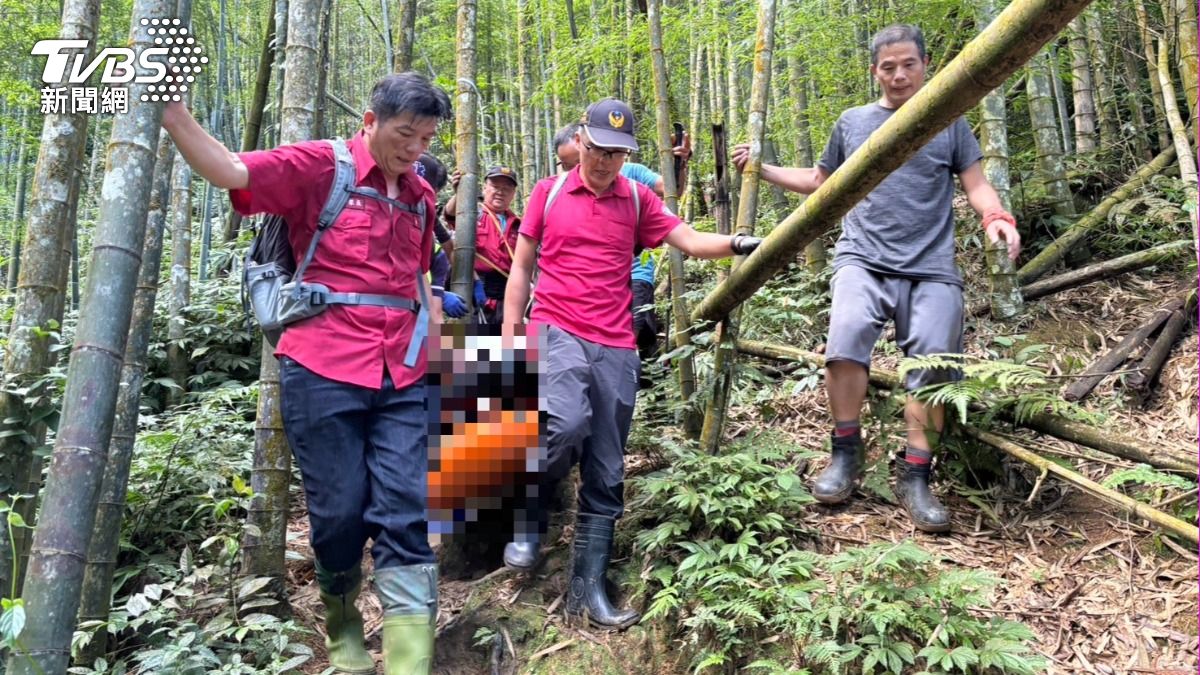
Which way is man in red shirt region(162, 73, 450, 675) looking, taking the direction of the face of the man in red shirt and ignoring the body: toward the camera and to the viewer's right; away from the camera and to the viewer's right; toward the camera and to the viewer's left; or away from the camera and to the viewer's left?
toward the camera and to the viewer's right

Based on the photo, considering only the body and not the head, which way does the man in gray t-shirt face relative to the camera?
toward the camera

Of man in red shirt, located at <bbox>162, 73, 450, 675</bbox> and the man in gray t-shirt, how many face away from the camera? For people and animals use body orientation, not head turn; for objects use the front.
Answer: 0

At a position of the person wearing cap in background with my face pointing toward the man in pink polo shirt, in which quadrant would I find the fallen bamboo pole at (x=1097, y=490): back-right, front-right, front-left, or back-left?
front-left

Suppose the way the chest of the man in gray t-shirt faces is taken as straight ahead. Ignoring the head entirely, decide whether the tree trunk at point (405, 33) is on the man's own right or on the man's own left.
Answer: on the man's own right

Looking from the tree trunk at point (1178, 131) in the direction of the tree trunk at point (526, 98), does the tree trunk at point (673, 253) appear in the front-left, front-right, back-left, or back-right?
front-left

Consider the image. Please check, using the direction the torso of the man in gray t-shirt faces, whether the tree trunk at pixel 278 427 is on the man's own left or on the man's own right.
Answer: on the man's own right

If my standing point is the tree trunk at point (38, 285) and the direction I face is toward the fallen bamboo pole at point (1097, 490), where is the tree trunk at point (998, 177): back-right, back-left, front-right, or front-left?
front-left

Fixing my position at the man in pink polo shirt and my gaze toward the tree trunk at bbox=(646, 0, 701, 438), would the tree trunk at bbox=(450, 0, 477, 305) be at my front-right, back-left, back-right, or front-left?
front-left

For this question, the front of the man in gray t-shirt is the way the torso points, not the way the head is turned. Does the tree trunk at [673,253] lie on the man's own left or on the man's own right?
on the man's own right

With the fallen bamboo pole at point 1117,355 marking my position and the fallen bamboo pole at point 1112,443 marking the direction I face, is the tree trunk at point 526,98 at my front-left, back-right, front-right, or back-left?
back-right

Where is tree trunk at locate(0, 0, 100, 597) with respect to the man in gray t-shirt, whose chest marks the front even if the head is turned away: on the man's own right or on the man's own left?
on the man's own right

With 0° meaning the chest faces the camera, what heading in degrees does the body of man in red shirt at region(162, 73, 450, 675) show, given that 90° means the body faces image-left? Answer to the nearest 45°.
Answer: approximately 315°
